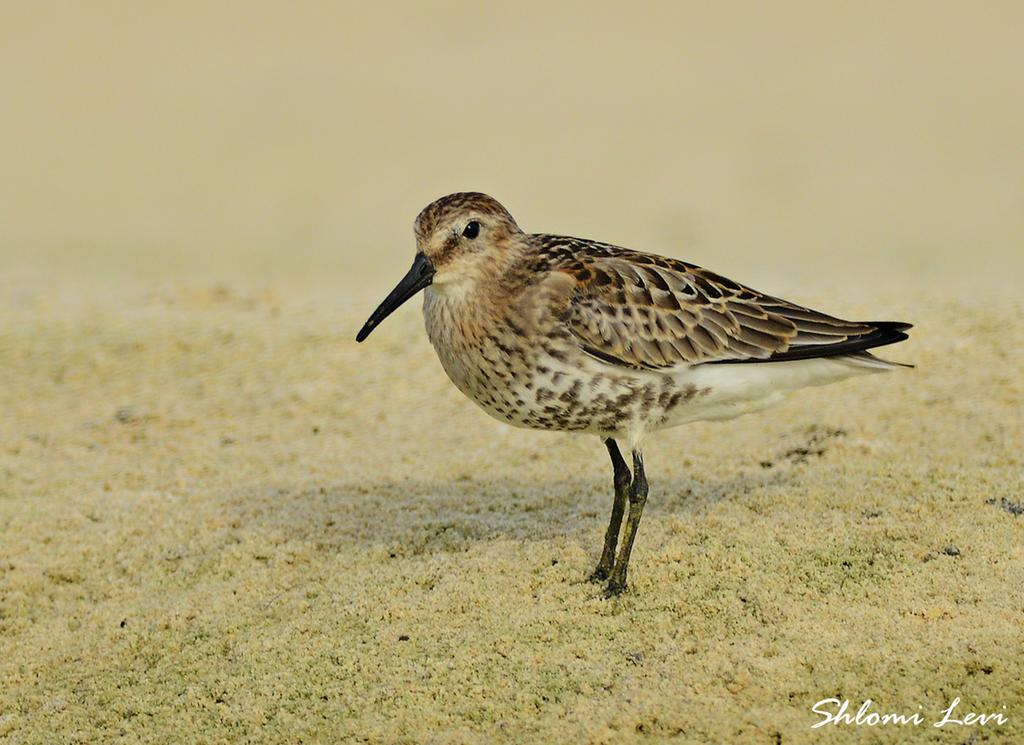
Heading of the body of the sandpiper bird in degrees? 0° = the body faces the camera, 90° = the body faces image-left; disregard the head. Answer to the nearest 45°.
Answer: approximately 90°
